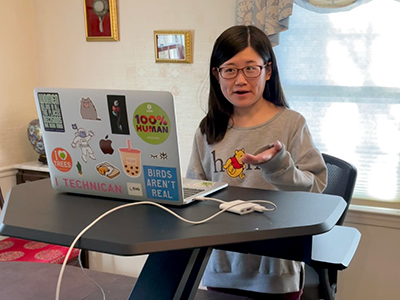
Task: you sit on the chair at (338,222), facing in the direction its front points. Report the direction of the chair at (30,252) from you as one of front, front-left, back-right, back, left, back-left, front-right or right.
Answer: front-right

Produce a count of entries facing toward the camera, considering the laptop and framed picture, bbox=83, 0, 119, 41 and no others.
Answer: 1

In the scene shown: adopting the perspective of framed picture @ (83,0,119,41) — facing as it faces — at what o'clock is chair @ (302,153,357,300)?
The chair is roughly at 11 o'clock from the framed picture.

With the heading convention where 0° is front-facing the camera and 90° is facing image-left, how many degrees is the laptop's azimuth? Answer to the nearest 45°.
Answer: approximately 225°

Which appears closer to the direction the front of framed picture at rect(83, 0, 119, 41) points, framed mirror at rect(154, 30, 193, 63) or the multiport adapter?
the multiport adapter

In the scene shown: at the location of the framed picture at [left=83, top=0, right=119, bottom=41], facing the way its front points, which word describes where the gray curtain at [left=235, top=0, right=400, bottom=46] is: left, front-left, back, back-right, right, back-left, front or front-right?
front-left

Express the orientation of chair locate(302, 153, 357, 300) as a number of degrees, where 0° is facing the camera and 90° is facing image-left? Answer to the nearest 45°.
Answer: approximately 45°

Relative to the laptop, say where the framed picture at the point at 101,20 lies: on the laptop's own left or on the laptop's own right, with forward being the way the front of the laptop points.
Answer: on the laptop's own left

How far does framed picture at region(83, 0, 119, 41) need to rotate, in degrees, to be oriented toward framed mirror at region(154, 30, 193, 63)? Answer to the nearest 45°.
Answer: approximately 45° to its left
